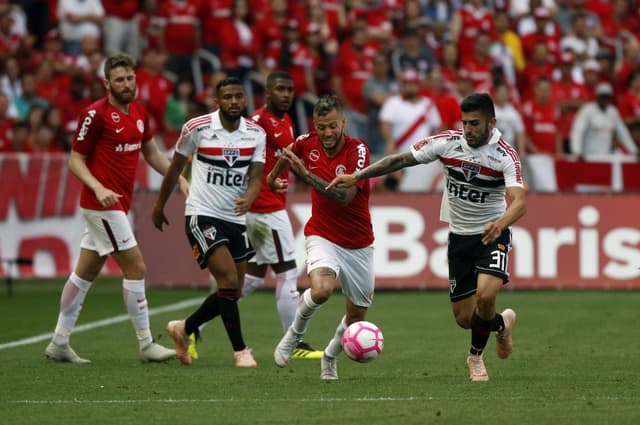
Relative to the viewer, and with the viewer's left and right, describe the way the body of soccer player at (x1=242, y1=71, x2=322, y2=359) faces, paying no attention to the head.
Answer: facing the viewer and to the right of the viewer

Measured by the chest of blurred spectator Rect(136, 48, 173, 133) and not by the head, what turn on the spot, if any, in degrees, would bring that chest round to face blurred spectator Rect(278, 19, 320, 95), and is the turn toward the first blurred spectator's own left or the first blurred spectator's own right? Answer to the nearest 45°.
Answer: approximately 90° to the first blurred spectator's own left

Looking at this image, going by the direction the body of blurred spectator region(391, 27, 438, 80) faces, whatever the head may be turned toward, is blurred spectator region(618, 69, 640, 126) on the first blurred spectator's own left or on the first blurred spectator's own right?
on the first blurred spectator's own left

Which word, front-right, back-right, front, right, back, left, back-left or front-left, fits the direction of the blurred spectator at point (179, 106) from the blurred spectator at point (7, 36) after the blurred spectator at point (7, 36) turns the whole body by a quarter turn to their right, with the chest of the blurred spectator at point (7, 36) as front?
back-left

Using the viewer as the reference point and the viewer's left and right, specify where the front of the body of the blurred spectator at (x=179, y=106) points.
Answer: facing the viewer

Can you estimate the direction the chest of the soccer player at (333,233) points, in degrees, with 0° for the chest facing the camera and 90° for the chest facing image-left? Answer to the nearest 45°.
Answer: approximately 0°

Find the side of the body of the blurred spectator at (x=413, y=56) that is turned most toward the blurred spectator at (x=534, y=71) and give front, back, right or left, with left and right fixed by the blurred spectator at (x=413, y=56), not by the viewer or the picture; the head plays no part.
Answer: left

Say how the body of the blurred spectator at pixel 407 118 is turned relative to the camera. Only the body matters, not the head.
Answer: toward the camera

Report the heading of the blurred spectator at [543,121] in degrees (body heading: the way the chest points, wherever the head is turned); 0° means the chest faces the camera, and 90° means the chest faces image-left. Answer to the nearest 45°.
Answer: approximately 0°

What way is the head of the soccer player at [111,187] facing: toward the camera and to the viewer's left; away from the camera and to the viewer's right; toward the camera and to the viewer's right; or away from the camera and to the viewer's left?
toward the camera and to the viewer's right

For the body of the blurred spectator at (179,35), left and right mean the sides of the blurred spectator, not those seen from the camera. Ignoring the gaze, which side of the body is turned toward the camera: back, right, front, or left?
front

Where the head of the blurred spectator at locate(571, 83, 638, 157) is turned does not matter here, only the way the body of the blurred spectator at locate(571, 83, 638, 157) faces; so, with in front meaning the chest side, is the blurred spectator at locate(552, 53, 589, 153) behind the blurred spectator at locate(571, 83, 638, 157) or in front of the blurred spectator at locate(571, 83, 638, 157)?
behind

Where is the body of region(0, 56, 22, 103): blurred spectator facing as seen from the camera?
toward the camera
